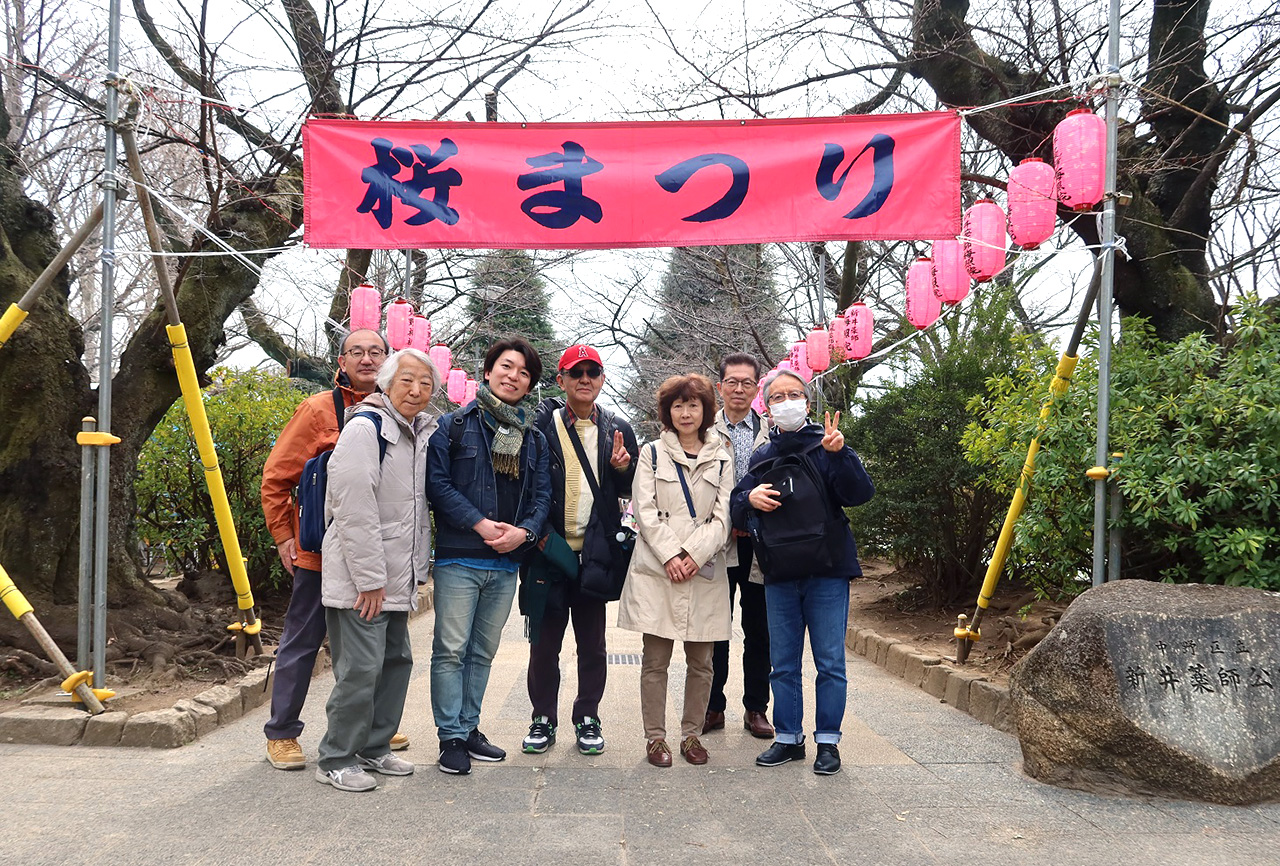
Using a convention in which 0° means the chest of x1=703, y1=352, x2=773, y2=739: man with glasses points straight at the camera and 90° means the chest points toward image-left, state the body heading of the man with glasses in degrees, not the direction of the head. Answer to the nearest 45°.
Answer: approximately 0°

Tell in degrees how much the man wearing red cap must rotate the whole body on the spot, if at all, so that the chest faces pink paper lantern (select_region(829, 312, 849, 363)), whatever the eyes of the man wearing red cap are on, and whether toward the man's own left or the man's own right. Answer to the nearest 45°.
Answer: approximately 135° to the man's own left

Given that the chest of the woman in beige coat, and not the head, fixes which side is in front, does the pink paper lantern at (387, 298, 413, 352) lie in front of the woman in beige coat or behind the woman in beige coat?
behind

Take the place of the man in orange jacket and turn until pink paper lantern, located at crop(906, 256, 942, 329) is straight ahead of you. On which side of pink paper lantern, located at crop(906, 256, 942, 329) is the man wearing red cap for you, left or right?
right

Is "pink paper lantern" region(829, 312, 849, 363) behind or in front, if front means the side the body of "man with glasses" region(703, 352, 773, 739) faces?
behind

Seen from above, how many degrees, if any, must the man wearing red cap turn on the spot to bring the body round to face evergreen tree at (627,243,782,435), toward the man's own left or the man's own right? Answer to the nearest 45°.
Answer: approximately 180°

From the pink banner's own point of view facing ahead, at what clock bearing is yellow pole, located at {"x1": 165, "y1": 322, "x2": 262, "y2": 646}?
The yellow pole is roughly at 3 o'clock from the pink banner.
